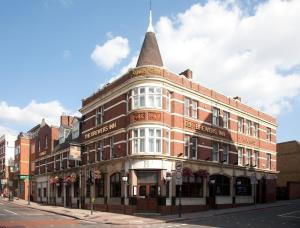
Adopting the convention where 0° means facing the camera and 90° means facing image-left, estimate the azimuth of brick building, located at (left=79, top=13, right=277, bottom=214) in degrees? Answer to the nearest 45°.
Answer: approximately 0°

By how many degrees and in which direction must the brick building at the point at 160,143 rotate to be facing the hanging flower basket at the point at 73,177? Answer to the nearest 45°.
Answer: approximately 135° to its right
